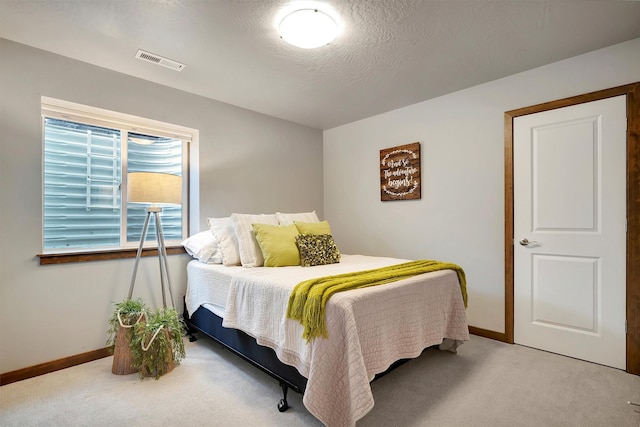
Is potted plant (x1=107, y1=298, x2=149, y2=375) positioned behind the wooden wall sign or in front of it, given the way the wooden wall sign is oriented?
in front

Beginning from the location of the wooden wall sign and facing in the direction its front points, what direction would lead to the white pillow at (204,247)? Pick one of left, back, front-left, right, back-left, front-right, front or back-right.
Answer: front

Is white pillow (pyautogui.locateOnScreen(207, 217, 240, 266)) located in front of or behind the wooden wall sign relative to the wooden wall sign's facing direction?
in front

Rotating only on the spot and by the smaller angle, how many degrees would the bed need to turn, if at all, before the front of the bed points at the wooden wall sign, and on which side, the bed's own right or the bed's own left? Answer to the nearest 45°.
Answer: approximately 90° to the bed's own left

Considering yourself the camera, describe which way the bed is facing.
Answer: facing the viewer and to the right of the viewer

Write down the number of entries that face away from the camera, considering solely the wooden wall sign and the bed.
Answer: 0

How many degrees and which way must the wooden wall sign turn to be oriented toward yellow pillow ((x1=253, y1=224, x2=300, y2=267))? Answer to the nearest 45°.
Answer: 0° — it already faces it

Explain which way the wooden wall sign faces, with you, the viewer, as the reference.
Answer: facing the viewer and to the left of the viewer

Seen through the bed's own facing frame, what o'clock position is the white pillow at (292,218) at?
The white pillow is roughly at 7 o'clock from the bed.

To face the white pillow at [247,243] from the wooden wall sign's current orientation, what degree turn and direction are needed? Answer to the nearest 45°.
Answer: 0° — it already faces it

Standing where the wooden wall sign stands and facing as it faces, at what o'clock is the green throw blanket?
The green throw blanket is roughly at 11 o'clock from the wooden wall sign.

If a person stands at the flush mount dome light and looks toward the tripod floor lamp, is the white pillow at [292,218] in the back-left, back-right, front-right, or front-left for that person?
front-right

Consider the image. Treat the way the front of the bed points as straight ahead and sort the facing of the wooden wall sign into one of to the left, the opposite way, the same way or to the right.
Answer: to the right

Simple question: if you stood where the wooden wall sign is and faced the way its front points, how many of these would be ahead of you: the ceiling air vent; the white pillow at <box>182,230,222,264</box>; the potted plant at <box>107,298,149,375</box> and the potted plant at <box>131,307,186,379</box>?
4
